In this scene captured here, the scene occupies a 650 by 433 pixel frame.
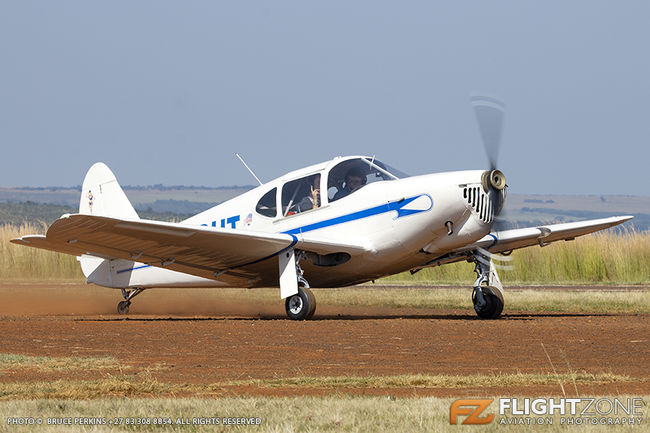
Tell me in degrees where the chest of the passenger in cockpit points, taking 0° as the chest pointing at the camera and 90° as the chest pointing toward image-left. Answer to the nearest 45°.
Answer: approximately 315°

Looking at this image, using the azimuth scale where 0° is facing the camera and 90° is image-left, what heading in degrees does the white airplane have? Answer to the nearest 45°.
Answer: approximately 315°

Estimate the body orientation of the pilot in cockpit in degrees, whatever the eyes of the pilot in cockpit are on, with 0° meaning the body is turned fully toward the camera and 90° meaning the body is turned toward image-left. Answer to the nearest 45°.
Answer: approximately 315°
